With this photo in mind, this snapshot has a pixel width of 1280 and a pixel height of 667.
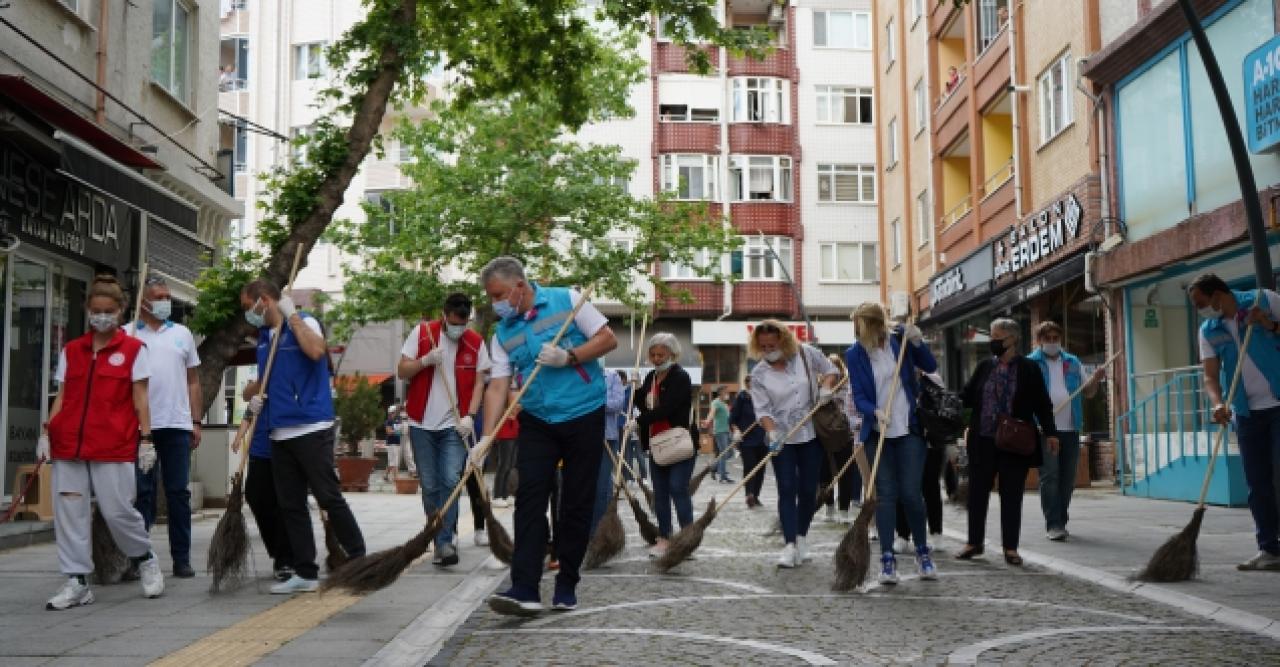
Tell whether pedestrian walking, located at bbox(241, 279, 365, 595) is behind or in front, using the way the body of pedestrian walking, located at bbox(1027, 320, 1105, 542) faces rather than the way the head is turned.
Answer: in front

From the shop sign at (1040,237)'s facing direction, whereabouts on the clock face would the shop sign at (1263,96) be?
the shop sign at (1263,96) is roughly at 10 o'clock from the shop sign at (1040,237).

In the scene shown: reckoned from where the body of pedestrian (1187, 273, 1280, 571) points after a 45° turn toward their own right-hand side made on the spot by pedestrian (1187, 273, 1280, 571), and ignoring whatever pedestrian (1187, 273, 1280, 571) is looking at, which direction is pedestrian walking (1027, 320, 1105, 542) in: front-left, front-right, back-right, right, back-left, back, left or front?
front-right

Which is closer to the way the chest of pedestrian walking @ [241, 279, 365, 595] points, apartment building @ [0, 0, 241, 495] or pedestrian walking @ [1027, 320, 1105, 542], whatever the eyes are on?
the apartment building

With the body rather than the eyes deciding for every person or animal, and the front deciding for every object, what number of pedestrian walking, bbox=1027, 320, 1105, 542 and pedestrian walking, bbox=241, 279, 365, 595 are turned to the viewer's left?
1

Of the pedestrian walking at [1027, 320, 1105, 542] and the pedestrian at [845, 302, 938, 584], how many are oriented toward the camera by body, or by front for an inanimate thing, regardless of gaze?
2

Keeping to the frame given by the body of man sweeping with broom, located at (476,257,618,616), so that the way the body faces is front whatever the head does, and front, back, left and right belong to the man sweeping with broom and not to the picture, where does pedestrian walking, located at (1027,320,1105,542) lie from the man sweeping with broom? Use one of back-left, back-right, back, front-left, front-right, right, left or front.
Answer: back

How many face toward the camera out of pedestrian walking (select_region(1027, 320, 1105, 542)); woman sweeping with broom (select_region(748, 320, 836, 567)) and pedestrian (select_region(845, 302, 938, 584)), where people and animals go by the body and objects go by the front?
3

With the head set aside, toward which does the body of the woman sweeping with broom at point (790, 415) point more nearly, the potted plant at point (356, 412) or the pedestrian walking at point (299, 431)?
the pedestrian walking

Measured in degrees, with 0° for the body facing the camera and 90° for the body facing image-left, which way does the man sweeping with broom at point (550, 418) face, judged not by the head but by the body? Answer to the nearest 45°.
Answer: approximately 45°

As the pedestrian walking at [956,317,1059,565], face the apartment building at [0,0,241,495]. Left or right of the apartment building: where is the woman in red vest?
left

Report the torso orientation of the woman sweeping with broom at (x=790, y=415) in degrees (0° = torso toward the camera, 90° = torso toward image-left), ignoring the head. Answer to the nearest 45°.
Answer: approximately 0°

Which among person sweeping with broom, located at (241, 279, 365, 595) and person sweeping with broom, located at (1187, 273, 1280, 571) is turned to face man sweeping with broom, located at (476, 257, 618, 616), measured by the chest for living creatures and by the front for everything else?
person sweeping with broom, located at (1187, 273, 1280, 571)

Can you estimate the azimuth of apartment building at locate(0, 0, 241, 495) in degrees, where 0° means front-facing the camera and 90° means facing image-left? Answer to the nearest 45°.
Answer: approximately 315°
